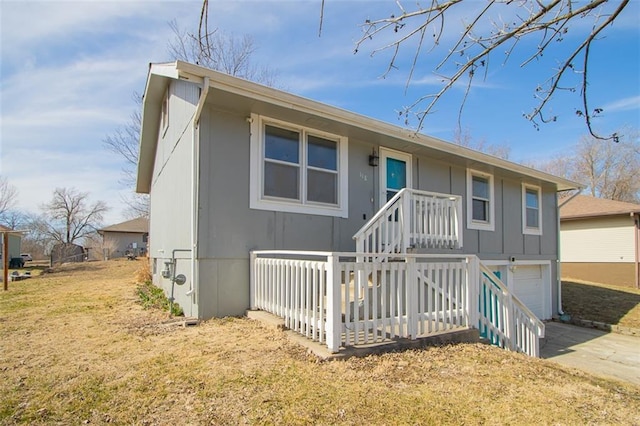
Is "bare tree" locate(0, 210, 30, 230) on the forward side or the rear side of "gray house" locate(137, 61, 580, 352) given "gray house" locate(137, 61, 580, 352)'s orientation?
on the rear side

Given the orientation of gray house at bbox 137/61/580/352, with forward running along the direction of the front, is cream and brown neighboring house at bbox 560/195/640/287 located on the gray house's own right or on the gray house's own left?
on the gray house's own left

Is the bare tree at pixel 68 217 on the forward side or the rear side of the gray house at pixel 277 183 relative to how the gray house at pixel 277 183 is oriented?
on the rear side

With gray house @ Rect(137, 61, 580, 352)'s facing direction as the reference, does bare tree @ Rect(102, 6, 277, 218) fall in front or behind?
behind
